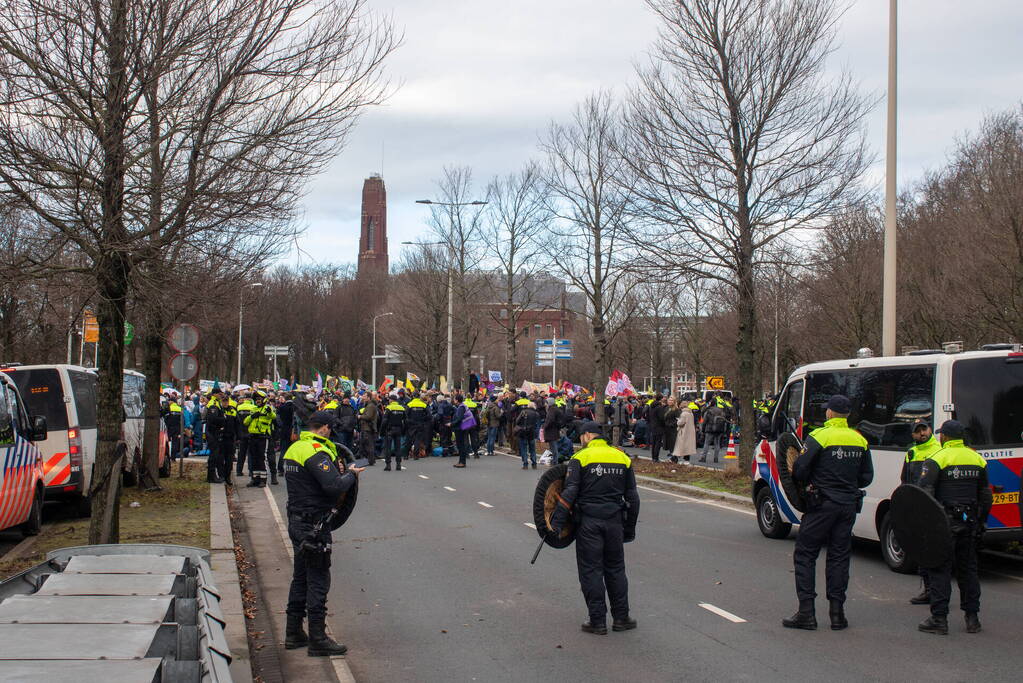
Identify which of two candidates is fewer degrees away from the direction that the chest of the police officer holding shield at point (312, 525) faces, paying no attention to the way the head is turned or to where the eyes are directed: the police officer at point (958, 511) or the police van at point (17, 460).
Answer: the police officer

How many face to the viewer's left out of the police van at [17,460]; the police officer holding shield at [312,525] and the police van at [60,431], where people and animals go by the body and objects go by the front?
0

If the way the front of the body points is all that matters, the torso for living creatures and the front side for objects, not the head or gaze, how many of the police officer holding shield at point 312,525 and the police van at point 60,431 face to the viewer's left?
0

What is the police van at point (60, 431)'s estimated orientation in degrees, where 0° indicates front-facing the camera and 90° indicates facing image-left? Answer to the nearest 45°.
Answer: approximately 225°

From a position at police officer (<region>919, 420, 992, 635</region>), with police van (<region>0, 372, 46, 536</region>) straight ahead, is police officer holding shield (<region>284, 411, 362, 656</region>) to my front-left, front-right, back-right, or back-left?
front-left

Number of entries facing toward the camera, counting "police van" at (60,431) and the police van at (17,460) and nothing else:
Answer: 0

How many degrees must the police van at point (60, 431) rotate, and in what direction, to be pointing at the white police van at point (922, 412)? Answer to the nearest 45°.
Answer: approximately 90° to its right

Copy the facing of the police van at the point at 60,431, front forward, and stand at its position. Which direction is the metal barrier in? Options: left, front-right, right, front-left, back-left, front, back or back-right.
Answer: back-right

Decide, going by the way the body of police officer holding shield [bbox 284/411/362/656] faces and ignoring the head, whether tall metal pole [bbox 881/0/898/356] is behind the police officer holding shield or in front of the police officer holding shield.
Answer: in front

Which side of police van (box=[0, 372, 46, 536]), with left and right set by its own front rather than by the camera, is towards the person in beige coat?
front

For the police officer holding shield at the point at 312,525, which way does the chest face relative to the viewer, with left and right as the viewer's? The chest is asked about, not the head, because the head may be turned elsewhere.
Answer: facing away from the viewer and to the right of the viewer

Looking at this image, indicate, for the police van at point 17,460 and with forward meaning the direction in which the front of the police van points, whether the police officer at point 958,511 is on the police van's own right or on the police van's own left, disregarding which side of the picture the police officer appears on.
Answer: on the police van's own right

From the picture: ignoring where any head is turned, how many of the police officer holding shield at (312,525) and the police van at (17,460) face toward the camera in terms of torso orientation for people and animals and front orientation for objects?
0

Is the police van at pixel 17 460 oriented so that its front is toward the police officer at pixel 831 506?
no

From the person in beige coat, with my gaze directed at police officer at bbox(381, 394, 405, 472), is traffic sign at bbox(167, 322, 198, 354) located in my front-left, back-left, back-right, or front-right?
front-left
